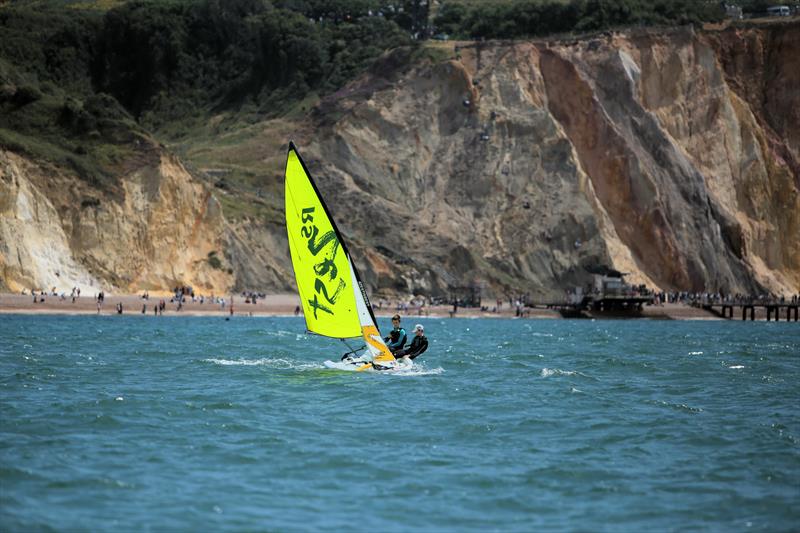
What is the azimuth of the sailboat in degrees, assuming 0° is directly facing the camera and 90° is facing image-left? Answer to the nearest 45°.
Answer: approximately 315°
